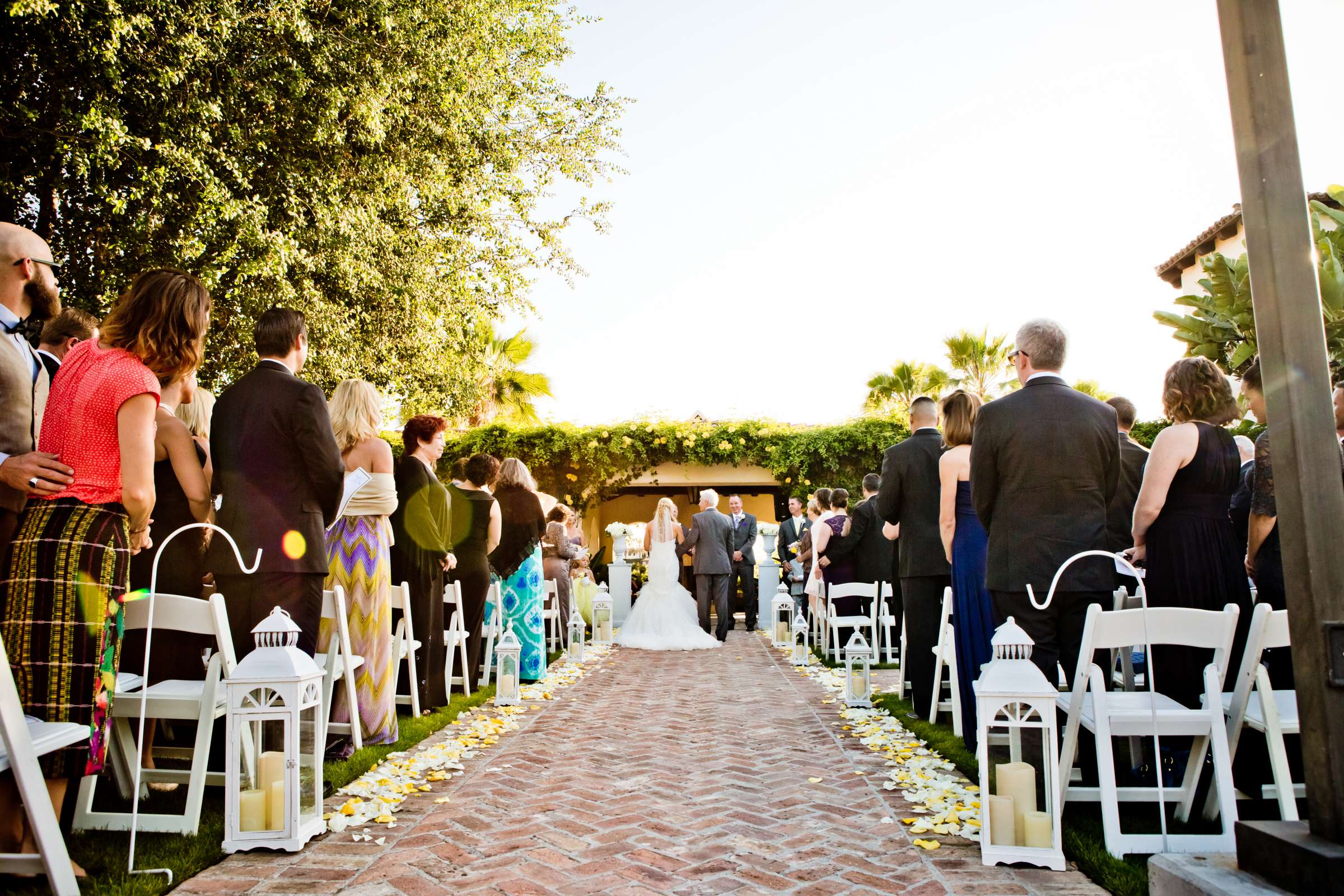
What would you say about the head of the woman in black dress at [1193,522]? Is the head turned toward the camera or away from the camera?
away from the camera

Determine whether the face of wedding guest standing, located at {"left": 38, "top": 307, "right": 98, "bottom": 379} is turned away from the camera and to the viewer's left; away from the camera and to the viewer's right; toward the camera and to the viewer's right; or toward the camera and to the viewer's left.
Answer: away from the camera and to the viewer's right

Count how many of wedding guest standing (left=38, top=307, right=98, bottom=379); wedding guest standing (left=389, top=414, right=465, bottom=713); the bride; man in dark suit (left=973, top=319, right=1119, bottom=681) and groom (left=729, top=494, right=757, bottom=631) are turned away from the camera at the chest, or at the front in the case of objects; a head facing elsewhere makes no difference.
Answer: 2

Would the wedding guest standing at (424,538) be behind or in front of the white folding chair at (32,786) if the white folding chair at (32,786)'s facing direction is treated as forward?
in front

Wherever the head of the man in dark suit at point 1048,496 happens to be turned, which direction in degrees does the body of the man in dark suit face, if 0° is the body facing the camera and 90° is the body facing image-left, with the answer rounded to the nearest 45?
approximately 180°

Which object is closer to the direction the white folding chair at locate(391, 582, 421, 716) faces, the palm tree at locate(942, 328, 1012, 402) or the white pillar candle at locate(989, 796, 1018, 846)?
the palm tree

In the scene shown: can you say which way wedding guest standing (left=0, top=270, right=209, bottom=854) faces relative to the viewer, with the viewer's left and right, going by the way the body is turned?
facing away from the viewer and to the right of the viewer

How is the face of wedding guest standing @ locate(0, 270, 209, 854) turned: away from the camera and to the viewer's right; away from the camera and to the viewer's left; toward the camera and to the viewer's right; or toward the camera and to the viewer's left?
away from the camera and to the viewer's right

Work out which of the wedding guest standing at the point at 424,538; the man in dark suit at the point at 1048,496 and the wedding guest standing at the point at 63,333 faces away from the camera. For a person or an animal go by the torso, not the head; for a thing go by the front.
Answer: the man in dark suit

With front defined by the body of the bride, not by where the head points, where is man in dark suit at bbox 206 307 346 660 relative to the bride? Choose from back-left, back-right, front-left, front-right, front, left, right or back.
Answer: back

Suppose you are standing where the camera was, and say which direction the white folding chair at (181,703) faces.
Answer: facing away from the viewer and to the right of the viewer

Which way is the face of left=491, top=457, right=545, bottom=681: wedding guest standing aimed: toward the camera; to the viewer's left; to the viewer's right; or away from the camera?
away from the camera
